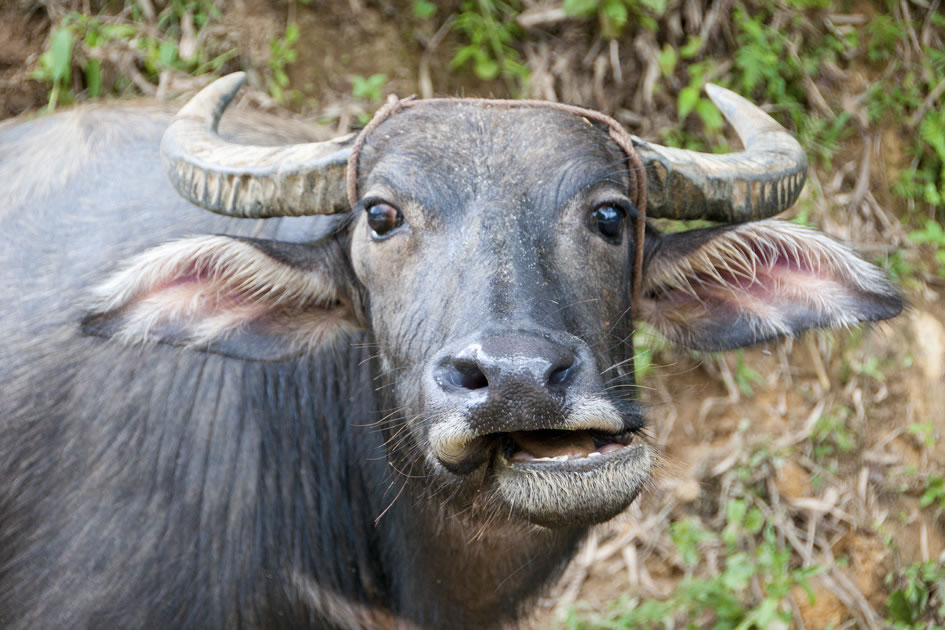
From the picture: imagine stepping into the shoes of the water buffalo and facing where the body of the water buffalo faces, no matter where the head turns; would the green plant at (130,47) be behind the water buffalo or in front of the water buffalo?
behind

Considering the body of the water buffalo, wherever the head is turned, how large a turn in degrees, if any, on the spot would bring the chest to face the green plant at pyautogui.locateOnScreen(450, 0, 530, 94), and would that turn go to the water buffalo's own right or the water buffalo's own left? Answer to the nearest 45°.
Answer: approximately 135° to the water buffalo's own left

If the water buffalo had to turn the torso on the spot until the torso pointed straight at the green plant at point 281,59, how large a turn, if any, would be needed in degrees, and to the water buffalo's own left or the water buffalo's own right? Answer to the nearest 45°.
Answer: approximately 135° to the water buffalo's own left

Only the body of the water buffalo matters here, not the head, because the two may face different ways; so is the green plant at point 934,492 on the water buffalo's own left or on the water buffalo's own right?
on the water buffalo's own left

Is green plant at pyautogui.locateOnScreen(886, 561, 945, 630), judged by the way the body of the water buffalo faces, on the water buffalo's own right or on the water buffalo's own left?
on the water buffalo's own left

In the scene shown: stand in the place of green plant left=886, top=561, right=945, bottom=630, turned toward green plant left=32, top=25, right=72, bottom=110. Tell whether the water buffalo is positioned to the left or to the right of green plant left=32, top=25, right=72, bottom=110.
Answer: left

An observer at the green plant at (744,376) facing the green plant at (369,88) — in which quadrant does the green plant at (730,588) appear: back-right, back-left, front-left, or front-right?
back-left

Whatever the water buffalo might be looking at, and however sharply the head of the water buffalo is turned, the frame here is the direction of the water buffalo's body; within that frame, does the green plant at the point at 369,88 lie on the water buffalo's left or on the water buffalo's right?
on the water buffalo's left

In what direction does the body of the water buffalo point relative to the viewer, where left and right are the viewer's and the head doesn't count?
facing the viewer and to the right of the viewer

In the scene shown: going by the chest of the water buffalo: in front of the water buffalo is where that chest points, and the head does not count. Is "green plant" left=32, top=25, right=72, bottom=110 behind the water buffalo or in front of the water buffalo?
behind

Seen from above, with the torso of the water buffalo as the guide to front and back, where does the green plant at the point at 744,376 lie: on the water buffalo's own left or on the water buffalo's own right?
on the water buffalo's own left

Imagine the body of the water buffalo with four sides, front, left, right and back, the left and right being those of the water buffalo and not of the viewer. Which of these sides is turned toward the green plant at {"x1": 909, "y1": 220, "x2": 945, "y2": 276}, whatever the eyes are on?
left
